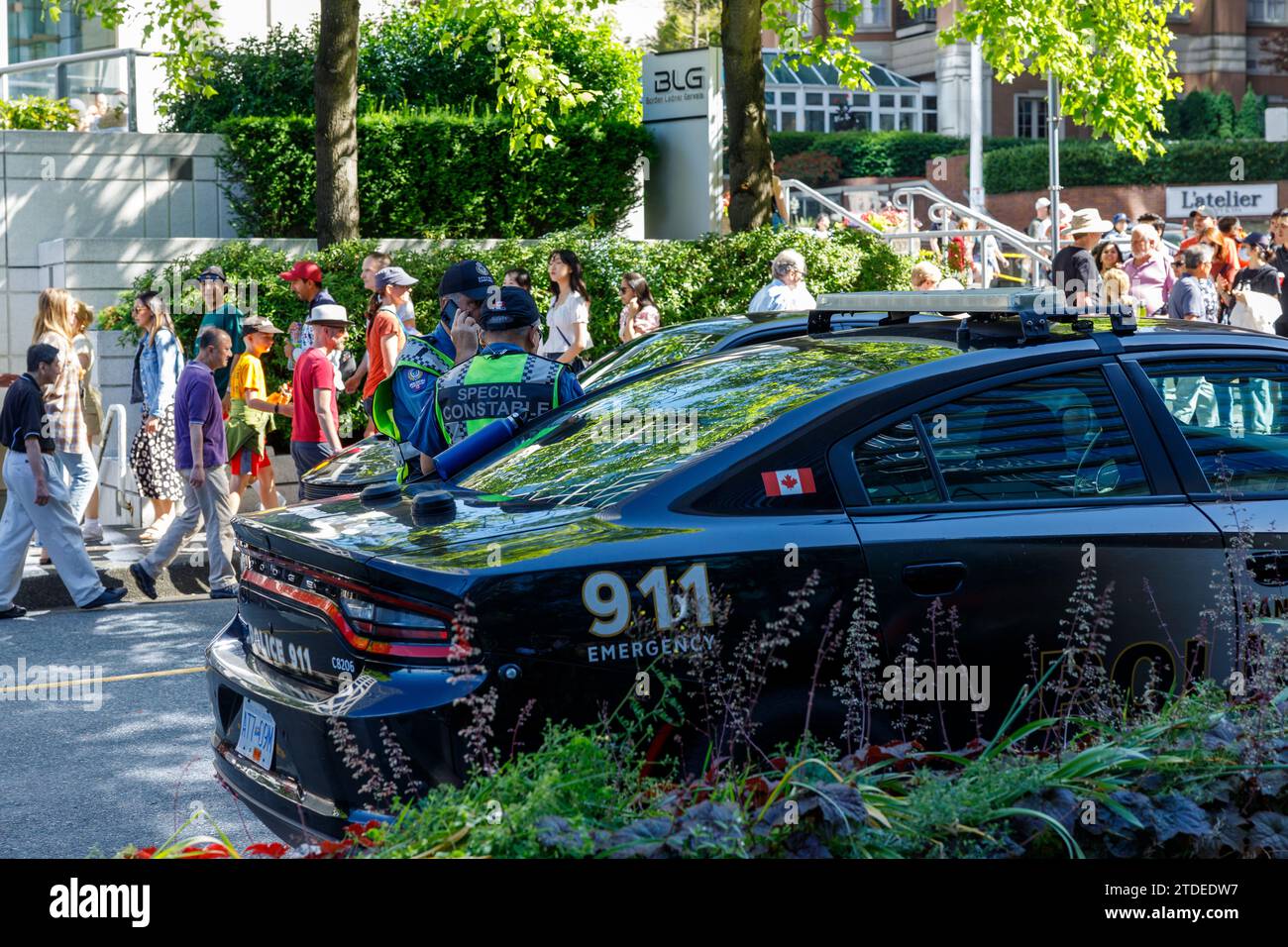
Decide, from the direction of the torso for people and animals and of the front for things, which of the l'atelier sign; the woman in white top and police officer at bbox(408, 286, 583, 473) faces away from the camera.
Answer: the police officer

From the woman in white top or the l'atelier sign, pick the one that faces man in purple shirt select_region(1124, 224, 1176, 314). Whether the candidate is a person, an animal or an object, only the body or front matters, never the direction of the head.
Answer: the l'atelier sign

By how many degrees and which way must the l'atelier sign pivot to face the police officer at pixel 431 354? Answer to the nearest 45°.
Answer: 0° — it already faces them

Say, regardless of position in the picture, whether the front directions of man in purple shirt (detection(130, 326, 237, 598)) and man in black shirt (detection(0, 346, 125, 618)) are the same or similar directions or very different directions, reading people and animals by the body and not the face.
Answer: same or similar directions

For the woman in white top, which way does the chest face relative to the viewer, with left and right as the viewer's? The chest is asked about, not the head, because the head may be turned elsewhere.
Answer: facing the viewer and to the left of the viewer

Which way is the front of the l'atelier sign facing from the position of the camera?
facing the viewer

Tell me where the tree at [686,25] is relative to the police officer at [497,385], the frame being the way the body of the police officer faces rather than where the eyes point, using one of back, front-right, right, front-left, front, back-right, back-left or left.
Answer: front
